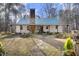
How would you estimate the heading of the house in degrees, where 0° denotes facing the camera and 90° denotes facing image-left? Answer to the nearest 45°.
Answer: approximately 0°
